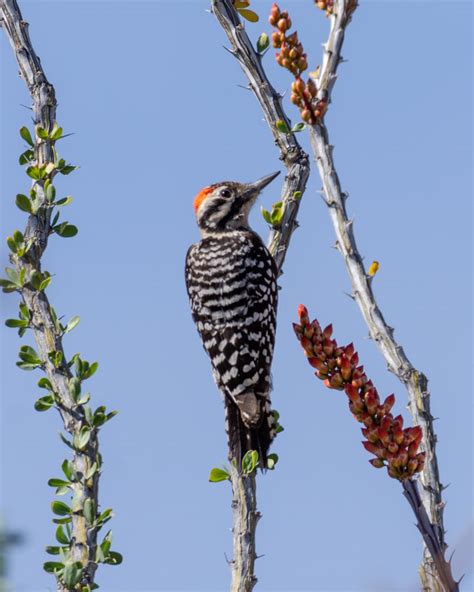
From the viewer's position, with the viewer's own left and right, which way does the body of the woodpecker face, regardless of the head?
facing away from the viewer and to the right of the viewer

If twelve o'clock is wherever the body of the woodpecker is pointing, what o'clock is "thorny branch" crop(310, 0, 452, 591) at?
The thorny branch is roughly at 4 o'clock from the woodpecker.
